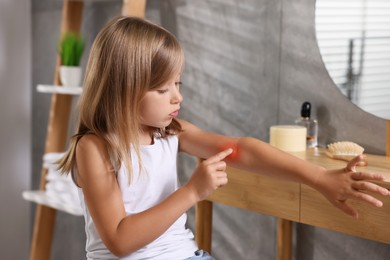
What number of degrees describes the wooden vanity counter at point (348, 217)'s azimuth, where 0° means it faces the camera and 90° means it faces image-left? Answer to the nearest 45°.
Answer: approximately 45°

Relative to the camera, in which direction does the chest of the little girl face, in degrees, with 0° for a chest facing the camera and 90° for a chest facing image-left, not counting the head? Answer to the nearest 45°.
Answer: approximately 315°

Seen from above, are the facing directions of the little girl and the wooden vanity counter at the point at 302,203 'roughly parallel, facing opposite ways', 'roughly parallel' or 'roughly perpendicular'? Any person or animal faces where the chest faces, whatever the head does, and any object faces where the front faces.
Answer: roughly perpendicular

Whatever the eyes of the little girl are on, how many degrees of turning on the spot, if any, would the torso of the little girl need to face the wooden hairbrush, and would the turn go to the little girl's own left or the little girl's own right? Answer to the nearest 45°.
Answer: approximately 90° to the little girl's own left

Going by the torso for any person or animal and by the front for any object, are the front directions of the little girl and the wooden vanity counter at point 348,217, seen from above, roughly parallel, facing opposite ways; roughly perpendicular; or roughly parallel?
roughly perpendicular

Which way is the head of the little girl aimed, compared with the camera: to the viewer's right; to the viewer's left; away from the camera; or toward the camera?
to the viewer's right

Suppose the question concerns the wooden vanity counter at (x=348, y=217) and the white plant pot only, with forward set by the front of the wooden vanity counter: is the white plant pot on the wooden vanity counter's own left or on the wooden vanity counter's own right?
on the wooden vanity counter's own right

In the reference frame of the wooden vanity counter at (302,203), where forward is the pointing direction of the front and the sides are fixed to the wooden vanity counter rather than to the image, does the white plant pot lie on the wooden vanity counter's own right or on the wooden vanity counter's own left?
on the wooden vanity counter's own right

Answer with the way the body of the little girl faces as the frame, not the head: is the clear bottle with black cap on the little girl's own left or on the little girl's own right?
on the little girl's own left
